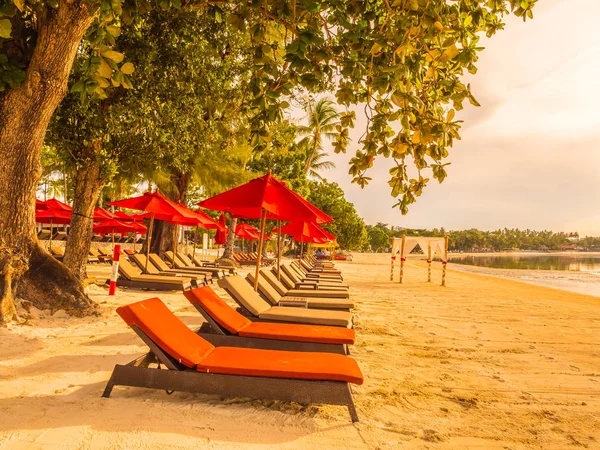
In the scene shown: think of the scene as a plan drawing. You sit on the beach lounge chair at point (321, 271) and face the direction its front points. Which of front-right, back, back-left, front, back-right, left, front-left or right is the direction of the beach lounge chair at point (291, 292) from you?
right

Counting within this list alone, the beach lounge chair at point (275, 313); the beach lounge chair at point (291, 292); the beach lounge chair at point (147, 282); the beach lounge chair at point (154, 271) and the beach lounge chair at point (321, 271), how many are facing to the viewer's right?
5

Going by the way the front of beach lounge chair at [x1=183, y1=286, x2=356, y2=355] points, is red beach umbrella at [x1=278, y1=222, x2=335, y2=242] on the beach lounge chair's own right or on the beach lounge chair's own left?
on the beach lounge chair's own left

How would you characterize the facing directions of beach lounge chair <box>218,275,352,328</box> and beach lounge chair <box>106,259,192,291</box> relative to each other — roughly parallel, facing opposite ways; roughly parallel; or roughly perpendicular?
roughly parallel

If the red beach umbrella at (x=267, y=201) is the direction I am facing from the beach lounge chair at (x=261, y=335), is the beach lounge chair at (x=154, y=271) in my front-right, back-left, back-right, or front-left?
front-left

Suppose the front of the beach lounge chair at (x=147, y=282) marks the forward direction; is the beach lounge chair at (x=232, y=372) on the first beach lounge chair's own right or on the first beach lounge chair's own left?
on the first beach lounge chair's own right

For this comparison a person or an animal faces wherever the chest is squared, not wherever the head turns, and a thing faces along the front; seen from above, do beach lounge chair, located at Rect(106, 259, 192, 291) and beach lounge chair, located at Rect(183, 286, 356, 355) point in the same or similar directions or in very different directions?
same or similar directions

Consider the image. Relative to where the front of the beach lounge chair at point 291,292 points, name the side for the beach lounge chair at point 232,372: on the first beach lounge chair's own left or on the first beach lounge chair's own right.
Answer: on the first beach lounge chair's own right

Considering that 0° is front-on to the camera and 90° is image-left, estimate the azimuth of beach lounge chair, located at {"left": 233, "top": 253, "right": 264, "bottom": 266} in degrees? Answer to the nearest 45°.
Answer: approximately 270°

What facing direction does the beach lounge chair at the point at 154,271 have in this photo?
to the viewer's right

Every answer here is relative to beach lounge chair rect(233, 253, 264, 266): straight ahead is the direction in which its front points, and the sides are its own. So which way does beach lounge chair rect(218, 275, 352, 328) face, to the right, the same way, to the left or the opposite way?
the same way

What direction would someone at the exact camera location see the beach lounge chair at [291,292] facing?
facing to the right of the viewer

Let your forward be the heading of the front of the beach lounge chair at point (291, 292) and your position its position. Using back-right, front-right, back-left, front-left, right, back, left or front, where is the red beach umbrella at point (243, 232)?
left

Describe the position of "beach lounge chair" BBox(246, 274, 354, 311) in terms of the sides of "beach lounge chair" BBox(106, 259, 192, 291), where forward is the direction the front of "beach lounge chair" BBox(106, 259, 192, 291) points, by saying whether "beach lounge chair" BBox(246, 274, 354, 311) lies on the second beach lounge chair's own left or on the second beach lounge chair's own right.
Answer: on the second beach lounge chair's own right

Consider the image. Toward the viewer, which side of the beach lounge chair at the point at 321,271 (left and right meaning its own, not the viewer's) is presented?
right

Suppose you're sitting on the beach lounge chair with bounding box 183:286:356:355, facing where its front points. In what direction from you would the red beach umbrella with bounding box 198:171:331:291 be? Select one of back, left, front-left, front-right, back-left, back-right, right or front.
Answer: left
